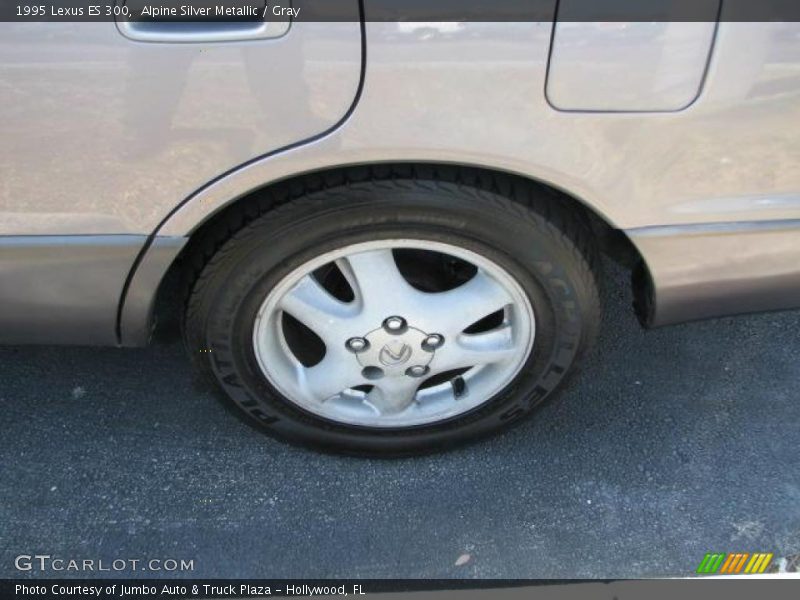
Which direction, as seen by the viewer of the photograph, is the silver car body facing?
facing to the left of the viewer
